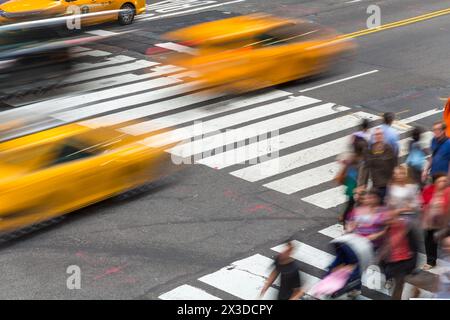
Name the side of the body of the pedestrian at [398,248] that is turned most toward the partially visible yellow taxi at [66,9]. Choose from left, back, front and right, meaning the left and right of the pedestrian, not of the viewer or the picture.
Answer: right

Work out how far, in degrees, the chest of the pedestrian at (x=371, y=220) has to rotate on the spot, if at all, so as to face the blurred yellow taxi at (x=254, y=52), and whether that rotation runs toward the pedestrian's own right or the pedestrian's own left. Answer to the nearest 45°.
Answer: approximately 135° to the pedestrian's own right

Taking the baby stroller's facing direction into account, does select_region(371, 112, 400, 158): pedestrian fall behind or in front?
behind

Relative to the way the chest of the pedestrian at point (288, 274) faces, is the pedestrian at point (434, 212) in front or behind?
behind

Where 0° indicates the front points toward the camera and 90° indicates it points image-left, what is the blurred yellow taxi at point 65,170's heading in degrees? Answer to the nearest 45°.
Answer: approximately 225°

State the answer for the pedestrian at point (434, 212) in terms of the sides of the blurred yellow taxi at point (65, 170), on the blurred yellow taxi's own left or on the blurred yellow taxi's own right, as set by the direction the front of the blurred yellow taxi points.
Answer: on the blurred yellow taxi's own right

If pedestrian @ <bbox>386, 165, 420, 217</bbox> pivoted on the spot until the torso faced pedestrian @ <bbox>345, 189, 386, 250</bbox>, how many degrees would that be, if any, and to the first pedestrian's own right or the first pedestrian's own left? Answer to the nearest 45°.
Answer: approximately 45° to the first pedestrian's own right

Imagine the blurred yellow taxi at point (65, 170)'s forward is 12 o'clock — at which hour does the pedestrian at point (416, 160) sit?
The pedestrian is roughly at 2 o'clock from the blurred yellow taxi.

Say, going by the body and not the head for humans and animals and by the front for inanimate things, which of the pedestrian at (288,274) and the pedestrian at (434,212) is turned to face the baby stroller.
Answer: the pedestrian at (434,212)
